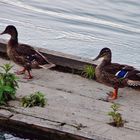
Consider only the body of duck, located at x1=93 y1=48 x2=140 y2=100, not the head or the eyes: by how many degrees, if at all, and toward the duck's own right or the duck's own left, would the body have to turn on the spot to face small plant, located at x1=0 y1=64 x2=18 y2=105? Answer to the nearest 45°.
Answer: approximately 45° to the duck's own left

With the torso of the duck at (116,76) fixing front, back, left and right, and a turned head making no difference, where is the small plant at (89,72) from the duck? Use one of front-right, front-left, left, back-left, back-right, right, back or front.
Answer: front-right

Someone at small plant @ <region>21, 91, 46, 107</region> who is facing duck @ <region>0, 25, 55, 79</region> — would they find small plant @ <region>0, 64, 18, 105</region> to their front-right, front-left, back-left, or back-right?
front-left

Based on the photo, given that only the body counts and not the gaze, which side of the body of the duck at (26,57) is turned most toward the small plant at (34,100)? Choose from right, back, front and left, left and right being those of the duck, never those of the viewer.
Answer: left

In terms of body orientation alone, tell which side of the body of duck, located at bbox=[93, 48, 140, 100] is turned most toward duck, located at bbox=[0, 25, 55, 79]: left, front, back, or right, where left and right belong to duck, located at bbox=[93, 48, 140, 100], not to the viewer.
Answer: front

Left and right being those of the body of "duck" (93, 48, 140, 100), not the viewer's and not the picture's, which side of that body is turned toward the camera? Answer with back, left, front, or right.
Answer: left

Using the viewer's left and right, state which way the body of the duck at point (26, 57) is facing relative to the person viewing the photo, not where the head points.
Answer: facing to the left of the viewer

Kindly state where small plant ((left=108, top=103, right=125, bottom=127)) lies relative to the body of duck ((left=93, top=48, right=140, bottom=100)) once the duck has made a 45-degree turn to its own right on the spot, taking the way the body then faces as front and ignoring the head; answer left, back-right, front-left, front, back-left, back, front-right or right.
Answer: back-left

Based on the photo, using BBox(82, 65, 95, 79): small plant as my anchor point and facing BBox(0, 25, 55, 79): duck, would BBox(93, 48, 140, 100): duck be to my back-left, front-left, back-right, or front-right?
back-left

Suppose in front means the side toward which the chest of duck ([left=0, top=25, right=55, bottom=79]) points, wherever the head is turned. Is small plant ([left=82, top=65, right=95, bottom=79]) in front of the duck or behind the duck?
behind

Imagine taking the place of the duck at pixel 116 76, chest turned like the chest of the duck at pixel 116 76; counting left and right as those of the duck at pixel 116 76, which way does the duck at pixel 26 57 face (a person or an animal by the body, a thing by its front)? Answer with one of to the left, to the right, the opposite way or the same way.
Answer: the same way

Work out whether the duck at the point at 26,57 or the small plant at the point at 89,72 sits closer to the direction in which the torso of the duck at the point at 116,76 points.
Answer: the duck

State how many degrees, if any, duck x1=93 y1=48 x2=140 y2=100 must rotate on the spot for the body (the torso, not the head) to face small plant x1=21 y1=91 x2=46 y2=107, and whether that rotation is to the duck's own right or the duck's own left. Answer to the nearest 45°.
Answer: approximately 45° to the duck's own left

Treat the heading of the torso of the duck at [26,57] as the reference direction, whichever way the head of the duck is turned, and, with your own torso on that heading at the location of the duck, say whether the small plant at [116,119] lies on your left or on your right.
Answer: on your left
